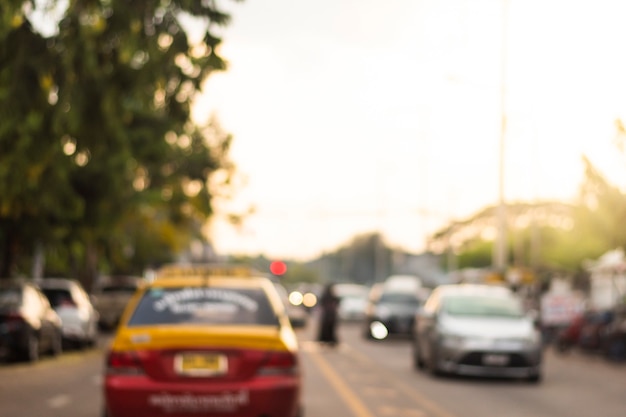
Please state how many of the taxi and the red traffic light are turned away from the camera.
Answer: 1

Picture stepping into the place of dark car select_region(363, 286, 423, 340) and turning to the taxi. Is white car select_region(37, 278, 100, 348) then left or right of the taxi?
right

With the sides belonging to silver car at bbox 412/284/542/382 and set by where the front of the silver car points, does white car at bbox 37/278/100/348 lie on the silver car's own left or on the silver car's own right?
on the silver car's own right

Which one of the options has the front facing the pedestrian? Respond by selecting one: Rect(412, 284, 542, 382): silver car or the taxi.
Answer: the taxi

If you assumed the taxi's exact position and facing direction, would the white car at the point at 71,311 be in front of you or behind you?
in front

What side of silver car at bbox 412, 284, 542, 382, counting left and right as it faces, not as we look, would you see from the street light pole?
back

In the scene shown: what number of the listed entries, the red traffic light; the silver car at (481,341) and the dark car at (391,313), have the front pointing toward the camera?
3

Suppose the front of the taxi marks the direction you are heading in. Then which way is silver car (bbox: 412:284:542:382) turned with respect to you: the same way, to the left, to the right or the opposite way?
the opposite way

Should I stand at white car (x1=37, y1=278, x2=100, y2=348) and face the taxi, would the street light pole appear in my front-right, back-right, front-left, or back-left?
back-left

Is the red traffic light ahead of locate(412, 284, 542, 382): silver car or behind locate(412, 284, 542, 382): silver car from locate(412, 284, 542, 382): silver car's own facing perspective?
behind

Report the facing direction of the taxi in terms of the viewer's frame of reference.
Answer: facing away from the viewer

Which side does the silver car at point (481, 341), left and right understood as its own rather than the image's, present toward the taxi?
front

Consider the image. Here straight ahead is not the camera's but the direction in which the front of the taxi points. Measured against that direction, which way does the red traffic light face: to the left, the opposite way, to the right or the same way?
the opposite way

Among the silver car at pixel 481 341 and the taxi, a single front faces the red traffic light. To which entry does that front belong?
the taxi

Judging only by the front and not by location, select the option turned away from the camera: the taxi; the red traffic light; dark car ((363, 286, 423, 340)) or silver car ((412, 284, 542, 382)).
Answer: the taxi
